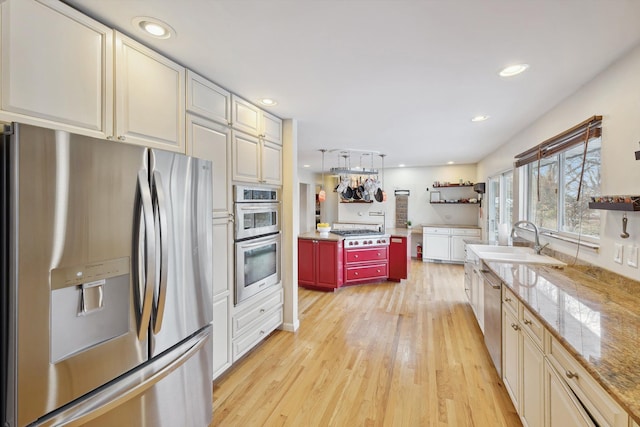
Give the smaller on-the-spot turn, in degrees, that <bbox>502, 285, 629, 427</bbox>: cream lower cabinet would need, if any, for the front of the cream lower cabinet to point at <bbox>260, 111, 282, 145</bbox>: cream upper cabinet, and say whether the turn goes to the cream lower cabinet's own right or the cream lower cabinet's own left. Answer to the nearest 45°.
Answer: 0° — it already faces it

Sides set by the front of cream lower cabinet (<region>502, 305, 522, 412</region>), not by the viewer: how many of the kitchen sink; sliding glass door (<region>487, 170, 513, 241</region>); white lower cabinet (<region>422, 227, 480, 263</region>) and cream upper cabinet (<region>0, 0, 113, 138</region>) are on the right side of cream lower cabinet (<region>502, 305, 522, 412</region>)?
3

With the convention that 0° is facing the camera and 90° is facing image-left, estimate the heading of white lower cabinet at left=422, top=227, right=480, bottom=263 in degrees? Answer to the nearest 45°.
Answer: approximately 0°

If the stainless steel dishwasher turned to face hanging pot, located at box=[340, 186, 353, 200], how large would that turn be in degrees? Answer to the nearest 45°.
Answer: approximately 45° to its right

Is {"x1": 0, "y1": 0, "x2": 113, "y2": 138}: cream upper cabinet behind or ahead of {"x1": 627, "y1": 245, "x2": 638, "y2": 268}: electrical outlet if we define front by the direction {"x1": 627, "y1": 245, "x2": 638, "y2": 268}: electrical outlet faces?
ahead

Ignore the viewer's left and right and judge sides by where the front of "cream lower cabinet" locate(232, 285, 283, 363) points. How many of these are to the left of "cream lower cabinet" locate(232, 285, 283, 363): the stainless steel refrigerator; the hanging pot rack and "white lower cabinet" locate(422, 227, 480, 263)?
2

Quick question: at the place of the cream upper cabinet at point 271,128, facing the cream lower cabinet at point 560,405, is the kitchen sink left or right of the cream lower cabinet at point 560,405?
left

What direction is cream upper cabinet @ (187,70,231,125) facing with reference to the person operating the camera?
facing the viewer and to the right of the viewer

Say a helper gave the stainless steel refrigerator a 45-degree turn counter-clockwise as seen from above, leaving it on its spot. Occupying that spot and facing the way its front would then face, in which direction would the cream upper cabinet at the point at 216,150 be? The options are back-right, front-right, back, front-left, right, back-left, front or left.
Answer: front-left

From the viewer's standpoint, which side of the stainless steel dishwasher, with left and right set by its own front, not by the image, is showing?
left

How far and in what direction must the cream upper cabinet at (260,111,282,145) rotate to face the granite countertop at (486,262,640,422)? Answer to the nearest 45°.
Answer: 0° — it already faces it

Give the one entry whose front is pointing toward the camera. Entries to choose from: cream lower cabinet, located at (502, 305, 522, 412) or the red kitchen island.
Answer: the red kitchen island

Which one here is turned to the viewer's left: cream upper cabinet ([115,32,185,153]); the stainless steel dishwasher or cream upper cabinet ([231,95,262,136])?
the stainless steel dishwasher

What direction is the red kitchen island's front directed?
toward the camera

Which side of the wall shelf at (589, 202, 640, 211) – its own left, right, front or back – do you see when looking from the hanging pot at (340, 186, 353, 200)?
right

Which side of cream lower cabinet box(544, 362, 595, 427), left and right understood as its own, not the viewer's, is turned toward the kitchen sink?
right

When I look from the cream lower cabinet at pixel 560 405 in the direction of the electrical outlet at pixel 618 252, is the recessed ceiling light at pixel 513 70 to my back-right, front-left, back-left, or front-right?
front-left

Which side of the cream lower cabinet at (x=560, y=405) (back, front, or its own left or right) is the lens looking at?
left
